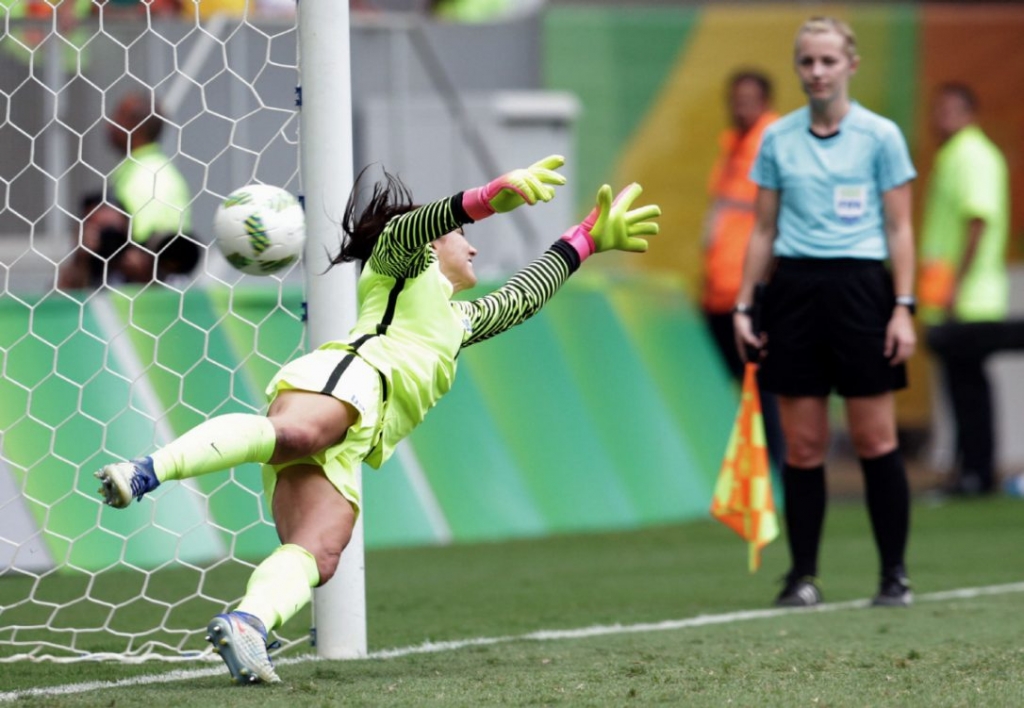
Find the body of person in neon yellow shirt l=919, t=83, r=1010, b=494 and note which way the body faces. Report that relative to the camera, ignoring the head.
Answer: to the viewer's left

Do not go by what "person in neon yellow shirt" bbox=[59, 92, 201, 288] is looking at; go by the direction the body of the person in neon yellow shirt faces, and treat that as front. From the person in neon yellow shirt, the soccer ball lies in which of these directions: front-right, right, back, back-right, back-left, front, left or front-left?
left

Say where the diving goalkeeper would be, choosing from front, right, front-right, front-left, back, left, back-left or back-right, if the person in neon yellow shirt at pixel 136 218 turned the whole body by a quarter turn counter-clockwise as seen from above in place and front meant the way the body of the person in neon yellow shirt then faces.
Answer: front

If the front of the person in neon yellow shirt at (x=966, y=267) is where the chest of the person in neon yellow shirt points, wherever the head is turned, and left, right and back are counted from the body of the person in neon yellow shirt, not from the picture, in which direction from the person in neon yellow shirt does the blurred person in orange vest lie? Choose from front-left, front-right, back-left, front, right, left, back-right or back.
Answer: front-left

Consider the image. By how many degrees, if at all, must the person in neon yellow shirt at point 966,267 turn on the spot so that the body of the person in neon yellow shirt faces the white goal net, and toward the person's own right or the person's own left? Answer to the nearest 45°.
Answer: approximately 45° to the person's own left
